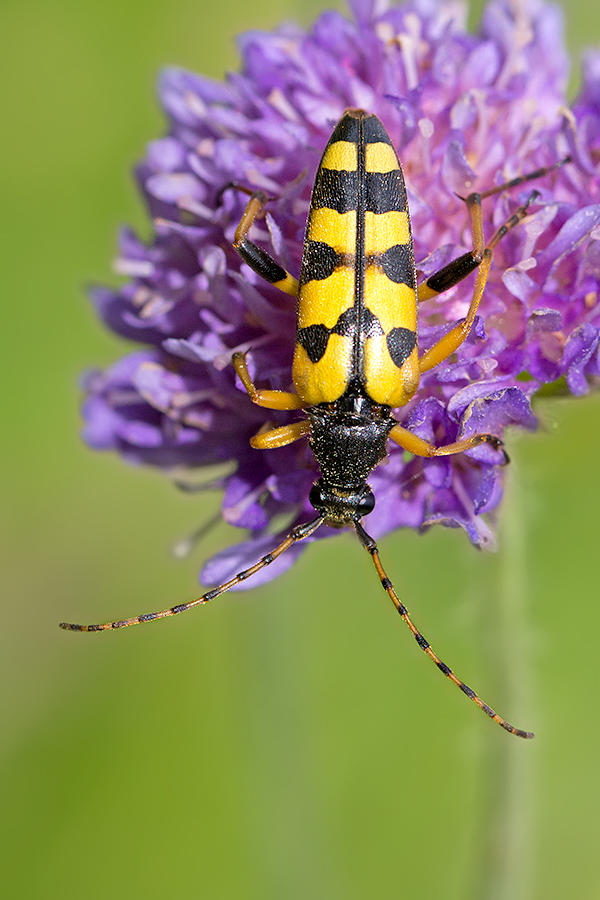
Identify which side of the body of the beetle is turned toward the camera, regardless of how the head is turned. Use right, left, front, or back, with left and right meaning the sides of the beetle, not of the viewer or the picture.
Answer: front
